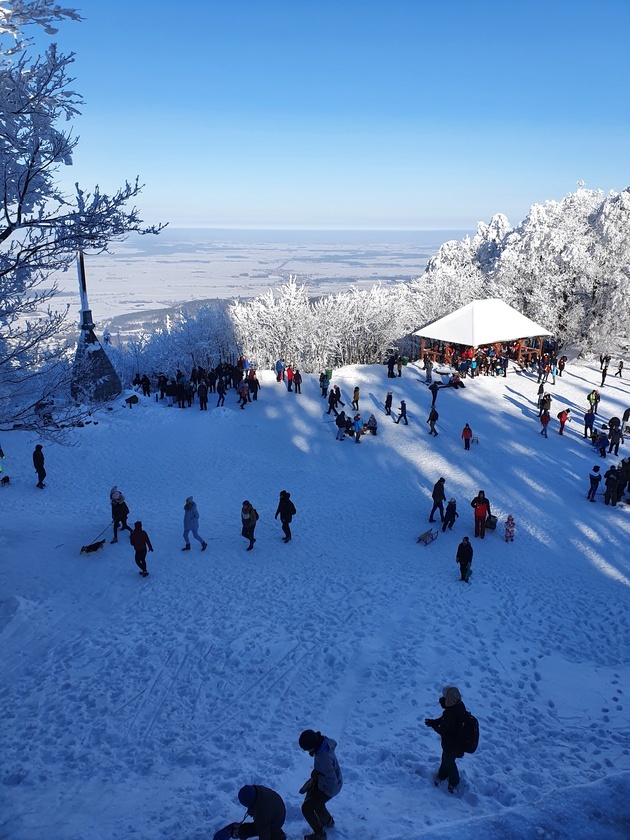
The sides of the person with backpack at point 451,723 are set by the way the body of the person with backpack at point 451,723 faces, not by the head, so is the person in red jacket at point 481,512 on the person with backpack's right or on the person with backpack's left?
on the person with backpack's right

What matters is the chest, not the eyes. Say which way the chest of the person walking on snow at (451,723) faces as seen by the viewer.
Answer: to the viewer's left
